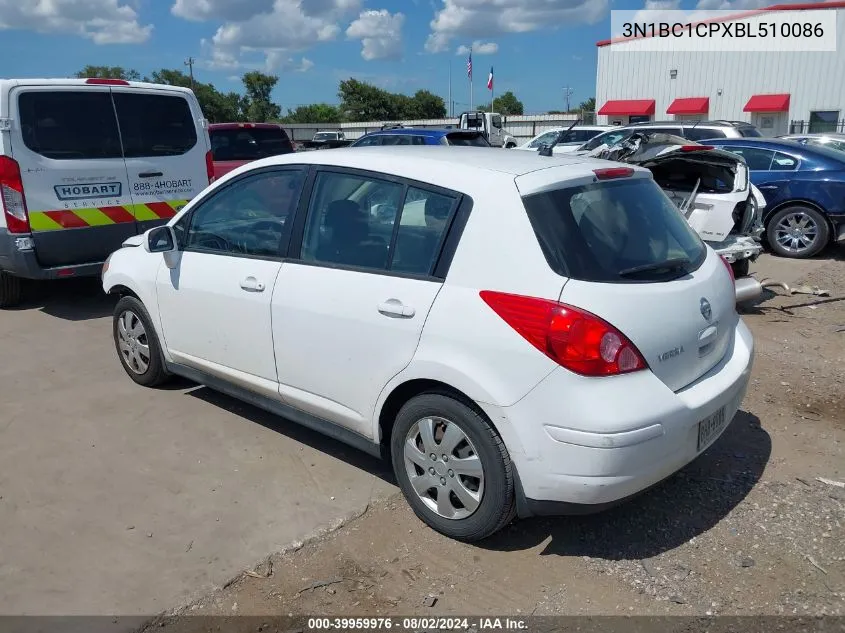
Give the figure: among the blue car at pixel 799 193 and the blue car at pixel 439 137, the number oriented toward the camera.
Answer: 0

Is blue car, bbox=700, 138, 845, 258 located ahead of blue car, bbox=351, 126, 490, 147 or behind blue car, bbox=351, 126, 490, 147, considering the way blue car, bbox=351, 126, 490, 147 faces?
behind

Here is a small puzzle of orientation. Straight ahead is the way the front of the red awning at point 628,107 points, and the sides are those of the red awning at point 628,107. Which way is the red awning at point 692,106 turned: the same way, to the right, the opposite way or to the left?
the same way

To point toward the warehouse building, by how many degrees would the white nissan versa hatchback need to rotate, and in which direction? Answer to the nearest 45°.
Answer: approximately 90° to its right

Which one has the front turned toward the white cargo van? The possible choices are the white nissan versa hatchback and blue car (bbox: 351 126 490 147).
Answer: the white nissan versa hatchback

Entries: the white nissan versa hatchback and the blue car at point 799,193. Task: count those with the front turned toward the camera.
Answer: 0

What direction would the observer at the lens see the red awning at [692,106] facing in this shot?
facing the viewer and to the left of the viewer

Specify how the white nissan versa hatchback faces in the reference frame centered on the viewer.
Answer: facing away from the viewer and to the left of the viewer

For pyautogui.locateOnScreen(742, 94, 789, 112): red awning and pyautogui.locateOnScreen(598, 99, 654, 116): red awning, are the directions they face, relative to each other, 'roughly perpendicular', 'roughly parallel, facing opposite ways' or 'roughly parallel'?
roughly parallel

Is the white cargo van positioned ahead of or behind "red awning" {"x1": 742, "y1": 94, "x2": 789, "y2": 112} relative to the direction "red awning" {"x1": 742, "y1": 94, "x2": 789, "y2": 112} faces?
ahead

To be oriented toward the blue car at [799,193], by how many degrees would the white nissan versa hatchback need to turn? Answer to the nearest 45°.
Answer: approximately 90° to its right

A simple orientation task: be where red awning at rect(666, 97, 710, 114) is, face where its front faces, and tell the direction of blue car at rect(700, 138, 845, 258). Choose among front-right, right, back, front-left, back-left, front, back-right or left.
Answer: front-left

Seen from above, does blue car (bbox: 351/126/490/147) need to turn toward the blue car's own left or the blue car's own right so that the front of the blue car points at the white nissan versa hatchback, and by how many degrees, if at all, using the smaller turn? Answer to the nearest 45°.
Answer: approximately 135° to the blue car's own left
